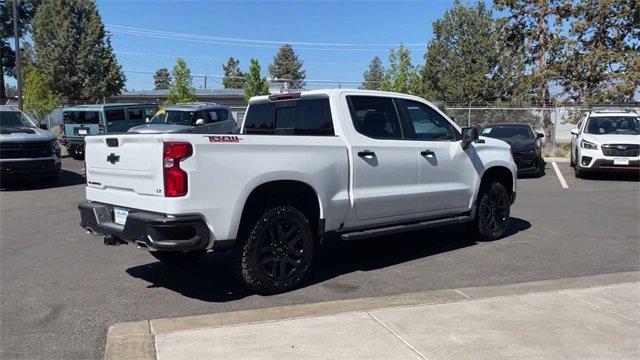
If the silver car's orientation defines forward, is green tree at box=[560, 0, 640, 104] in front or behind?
behind

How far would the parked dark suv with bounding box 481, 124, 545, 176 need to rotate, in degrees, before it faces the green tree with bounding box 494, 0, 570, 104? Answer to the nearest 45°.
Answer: approximately 180°

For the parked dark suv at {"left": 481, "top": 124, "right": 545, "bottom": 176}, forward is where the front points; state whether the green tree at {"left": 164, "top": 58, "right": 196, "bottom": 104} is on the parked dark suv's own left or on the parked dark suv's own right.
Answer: on the parked dark suv's own right

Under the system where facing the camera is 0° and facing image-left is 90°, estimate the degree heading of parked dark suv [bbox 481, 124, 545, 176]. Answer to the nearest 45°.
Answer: approximately 0°

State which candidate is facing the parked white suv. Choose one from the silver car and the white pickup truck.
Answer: the white pickup truck

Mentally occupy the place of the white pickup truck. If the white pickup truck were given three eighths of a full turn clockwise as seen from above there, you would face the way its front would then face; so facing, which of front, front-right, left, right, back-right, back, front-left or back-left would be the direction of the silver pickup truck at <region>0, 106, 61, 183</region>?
back-right

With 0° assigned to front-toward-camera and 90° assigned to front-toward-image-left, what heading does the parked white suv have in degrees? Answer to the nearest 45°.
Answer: approximately 0°

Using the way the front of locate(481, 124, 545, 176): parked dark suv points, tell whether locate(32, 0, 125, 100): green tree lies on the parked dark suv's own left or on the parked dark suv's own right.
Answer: on the parked dark suv's own right

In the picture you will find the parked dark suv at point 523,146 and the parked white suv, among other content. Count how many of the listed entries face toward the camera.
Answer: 2

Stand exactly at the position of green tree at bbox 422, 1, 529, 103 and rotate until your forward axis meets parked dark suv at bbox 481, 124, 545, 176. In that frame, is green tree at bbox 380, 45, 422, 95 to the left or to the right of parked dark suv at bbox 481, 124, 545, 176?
right

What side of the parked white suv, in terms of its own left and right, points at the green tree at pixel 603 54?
back
